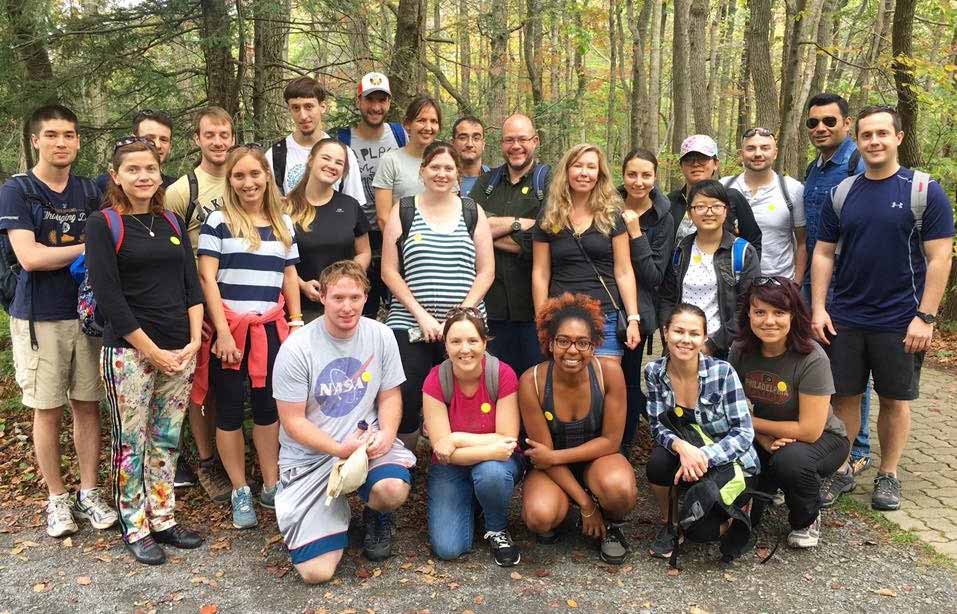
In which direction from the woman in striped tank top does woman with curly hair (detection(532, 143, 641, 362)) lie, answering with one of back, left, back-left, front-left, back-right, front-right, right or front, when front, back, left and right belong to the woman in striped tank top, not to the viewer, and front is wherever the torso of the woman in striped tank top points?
left

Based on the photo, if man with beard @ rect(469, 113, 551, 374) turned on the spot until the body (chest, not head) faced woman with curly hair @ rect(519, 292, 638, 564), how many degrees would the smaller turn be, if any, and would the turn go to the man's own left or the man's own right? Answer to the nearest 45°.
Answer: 0° — they already face them

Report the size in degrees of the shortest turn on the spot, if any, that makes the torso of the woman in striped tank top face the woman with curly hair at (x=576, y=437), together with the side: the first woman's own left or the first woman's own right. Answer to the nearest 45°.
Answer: approximately 45° to the first woman's own left

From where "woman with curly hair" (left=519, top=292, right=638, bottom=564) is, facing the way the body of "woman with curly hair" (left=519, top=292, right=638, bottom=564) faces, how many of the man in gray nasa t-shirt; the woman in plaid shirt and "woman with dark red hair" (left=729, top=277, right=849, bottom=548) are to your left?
2

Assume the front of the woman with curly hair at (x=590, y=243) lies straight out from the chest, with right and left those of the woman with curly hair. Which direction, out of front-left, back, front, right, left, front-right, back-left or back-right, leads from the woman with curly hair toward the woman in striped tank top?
right
